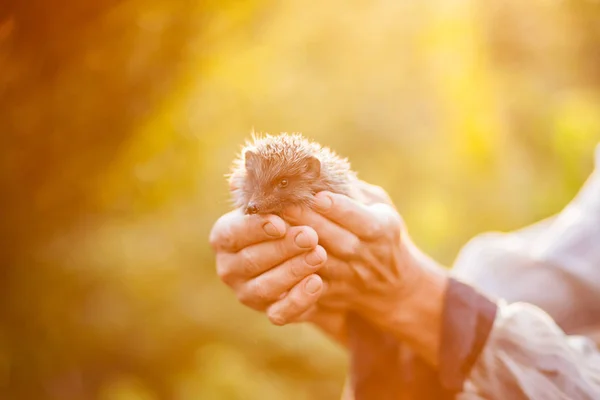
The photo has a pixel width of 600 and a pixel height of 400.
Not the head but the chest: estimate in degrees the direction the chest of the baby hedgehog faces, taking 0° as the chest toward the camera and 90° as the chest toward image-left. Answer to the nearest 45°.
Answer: approximately 45°
